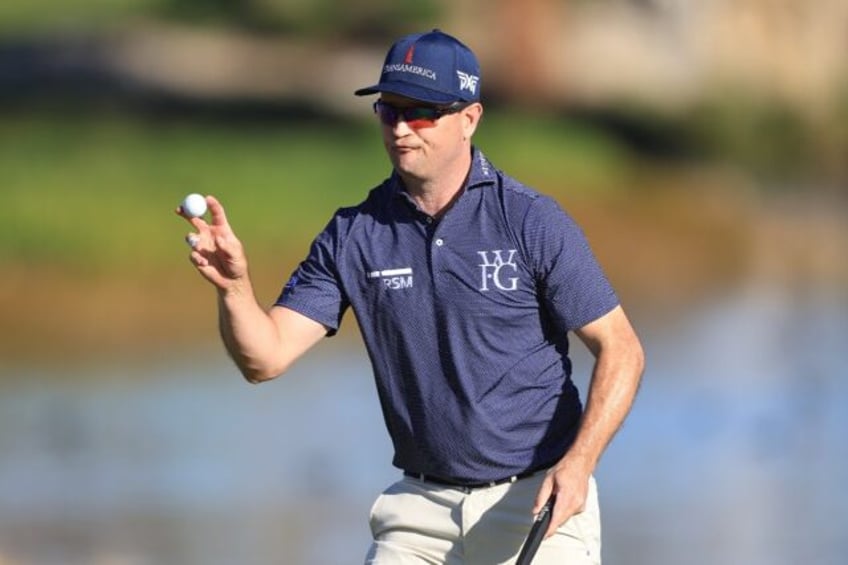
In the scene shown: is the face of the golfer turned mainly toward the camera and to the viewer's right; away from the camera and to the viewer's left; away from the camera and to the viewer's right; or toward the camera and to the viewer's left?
toward the camera and to the viewer's left
